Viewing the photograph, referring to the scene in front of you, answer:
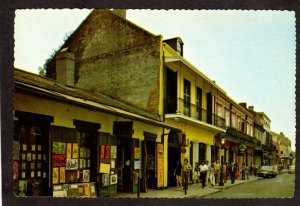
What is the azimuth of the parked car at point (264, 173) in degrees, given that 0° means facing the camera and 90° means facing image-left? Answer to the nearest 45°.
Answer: approximately 45°

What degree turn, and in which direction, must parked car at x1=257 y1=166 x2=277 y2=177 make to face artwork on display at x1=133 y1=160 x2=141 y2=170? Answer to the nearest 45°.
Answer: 0° — it already faces it

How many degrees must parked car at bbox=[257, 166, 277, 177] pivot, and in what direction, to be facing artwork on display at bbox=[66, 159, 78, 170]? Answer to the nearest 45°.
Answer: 0° — it already faces it

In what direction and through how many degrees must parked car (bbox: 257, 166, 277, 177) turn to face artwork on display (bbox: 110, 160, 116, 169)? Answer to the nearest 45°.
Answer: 0° — it already faces it
